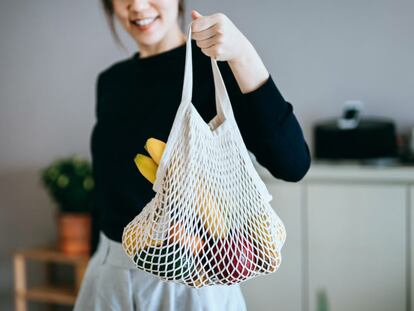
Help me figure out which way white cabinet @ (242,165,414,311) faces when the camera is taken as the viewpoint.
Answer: facing the viewer

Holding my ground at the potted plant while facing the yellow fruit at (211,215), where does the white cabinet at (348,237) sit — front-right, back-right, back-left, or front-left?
front-left

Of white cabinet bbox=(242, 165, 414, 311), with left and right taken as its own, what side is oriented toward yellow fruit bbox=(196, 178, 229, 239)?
front

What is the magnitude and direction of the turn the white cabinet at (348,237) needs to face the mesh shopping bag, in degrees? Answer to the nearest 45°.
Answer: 0° — it already faces it

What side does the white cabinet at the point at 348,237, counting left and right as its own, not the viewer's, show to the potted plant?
right

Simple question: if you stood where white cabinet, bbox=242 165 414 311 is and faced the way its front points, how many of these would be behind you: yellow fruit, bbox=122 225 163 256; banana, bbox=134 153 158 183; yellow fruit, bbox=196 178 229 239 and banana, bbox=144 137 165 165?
0

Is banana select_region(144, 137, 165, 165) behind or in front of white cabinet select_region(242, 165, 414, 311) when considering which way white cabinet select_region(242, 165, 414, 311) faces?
in front

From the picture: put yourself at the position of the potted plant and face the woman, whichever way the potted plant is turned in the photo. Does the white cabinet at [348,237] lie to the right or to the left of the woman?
left

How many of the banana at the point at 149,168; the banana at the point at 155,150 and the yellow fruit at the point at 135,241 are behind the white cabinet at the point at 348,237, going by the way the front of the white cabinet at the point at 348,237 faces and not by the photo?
0

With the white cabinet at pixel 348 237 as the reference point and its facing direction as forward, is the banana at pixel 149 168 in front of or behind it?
in front
